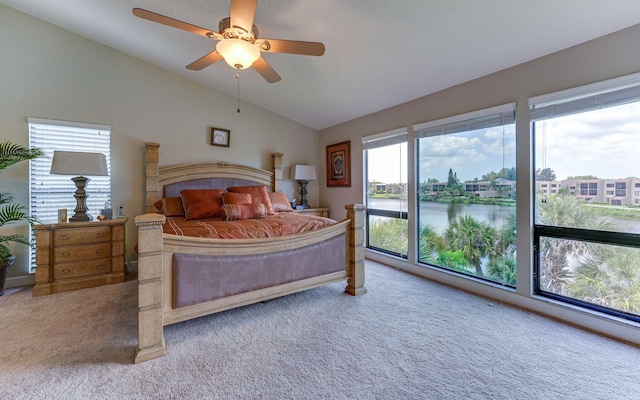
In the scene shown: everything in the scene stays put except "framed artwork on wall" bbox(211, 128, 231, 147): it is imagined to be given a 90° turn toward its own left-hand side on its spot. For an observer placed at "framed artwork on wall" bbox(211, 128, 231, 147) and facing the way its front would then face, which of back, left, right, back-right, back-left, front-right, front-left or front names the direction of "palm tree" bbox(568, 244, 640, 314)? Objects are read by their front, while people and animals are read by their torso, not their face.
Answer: front-right

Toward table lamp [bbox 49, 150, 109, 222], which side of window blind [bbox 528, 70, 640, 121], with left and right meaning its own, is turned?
front

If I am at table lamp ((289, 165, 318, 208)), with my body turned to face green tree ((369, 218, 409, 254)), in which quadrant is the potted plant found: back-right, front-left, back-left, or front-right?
back-right

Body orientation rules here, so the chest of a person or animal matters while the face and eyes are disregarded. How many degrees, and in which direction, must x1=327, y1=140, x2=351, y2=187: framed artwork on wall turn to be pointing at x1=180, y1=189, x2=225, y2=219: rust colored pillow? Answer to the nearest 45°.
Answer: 0° — it already faces it

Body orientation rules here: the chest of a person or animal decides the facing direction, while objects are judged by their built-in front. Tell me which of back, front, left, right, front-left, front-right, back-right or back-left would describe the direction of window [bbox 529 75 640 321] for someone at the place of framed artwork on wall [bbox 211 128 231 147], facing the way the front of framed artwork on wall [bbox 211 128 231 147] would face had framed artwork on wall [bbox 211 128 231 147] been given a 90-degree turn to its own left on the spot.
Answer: front-right

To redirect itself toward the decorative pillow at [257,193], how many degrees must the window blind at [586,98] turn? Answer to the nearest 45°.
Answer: approximately 45° to its right

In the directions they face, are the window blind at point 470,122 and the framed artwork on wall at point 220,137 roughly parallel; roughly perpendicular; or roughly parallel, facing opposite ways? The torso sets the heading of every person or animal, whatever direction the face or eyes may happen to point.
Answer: roughly perpendicular

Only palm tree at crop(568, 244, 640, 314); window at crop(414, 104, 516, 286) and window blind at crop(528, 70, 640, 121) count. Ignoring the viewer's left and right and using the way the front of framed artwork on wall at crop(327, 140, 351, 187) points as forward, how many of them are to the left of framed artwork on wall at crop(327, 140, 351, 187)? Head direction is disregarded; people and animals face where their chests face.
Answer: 3

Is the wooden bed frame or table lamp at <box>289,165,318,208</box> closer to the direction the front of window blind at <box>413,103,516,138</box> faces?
the wooden bed frame

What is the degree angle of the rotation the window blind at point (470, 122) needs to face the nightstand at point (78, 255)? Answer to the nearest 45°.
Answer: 0° — it already faces it

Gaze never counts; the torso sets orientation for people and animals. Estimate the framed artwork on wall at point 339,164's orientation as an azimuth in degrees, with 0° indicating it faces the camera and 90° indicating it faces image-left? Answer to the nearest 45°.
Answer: approximately 45°

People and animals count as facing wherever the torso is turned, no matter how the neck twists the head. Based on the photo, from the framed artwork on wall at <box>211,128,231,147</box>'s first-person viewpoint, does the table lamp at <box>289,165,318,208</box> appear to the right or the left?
on its left

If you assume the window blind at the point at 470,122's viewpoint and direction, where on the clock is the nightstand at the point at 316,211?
The nightstand is roughly at 2 o'clock from the window blind.

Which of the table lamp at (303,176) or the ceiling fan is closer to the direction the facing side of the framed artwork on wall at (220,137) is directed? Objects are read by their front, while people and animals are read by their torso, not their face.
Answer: the ceiling fan

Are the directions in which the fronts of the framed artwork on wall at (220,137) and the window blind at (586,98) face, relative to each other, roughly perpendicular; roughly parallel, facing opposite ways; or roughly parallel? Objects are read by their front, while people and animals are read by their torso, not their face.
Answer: roughly perpendicular

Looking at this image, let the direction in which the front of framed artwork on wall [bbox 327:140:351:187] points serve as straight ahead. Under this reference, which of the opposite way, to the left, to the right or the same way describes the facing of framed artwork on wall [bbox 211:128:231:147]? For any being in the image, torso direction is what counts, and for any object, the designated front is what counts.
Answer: to the left

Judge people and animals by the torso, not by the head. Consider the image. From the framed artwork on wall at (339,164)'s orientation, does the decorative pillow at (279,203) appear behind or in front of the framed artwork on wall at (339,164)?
in front
